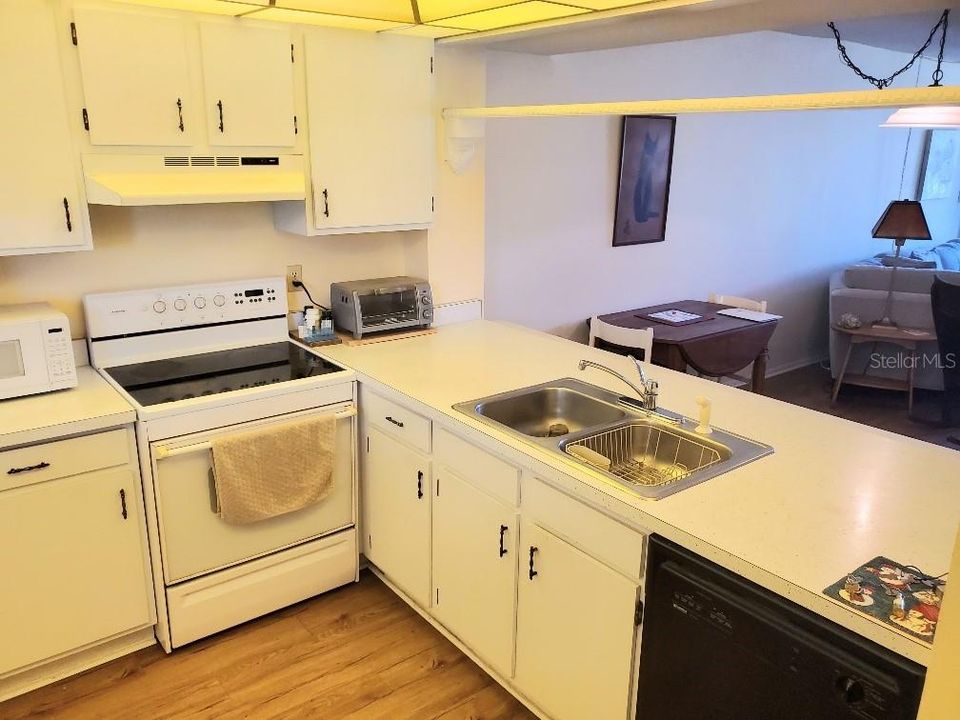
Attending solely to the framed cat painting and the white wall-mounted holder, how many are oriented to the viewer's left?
0

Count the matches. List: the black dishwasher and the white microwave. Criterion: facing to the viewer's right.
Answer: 0

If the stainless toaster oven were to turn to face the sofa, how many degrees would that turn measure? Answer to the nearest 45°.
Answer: approximately 90° to its left

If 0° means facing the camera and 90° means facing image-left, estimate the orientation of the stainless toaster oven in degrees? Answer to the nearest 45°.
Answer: approximately 315°
